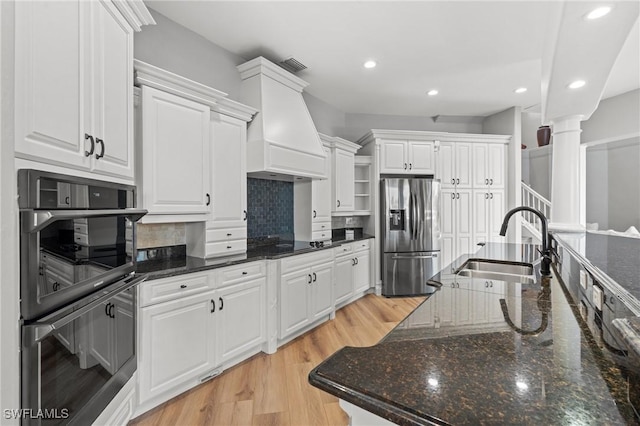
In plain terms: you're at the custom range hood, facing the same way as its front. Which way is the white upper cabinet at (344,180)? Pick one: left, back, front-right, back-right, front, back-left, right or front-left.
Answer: left

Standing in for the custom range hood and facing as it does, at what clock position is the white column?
The white column is roughly at 11 o'clock from the custom range hood.

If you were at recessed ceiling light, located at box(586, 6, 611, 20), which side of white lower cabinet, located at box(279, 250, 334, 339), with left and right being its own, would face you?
front

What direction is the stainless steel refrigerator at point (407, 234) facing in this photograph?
toward the camera

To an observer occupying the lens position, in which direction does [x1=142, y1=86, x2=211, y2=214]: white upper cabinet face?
facing the viewer and to the right of the viewer

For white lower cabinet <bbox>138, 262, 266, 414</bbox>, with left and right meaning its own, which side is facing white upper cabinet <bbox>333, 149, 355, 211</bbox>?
left

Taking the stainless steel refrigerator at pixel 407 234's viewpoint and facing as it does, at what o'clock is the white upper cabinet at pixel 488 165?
The white upper cabinet is roughly at 8 o'clock from the stainless steel refrigerator.

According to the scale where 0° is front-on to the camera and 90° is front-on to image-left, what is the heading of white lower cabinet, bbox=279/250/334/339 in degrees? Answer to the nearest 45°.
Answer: approximately 315°

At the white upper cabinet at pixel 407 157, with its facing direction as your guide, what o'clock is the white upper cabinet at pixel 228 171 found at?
the white upper cabinet at pixel 228 171 is roughly at 1 o'clock from the white upper cabinet at pixel 407 157.

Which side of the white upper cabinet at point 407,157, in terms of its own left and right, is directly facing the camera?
front

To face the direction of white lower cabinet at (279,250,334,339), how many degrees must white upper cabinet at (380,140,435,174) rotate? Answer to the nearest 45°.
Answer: approximately 45° to its right

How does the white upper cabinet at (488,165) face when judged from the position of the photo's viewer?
facing the viewer

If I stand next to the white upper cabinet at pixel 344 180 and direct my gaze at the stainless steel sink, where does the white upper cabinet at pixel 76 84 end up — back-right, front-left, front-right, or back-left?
front-right

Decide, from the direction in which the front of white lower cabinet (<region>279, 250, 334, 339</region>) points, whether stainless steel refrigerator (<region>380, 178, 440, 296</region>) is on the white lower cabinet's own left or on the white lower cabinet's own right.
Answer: on the white lower cabinet's own left
